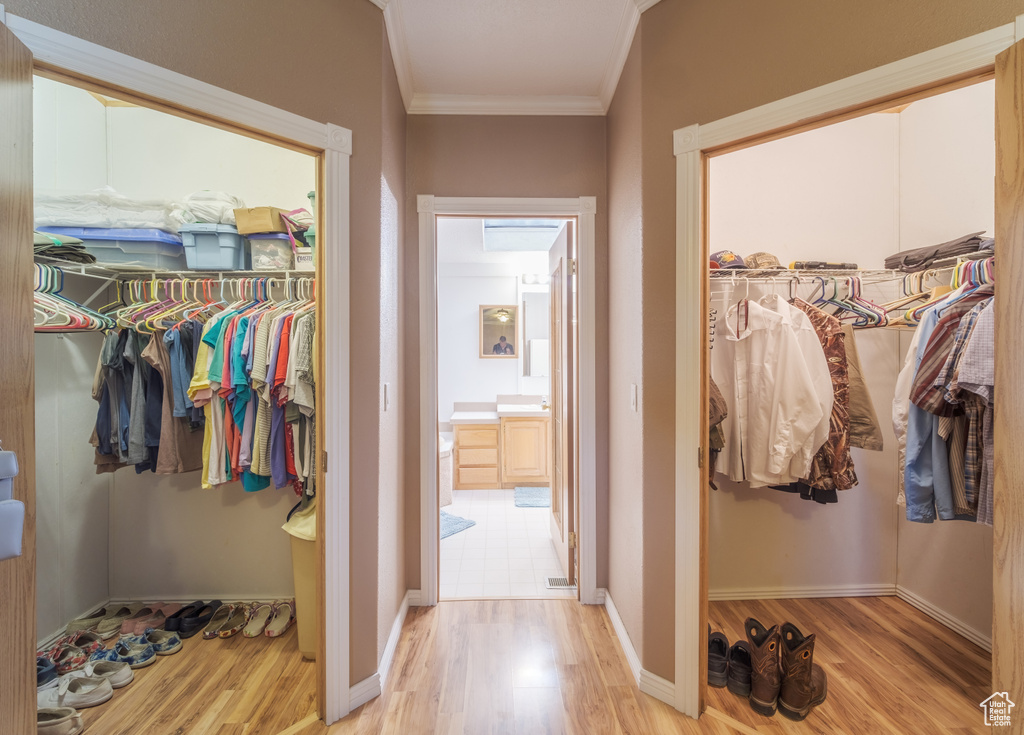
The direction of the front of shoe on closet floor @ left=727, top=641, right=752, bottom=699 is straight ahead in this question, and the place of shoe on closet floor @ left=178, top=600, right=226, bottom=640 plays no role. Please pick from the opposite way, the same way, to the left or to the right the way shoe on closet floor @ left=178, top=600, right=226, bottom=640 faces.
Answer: the same way

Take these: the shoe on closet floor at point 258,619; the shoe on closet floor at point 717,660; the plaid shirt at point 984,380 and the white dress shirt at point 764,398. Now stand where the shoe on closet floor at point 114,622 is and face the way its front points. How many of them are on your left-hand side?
4

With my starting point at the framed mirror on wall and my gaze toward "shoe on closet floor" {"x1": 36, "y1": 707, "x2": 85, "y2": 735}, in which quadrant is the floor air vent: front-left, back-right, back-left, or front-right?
front-left

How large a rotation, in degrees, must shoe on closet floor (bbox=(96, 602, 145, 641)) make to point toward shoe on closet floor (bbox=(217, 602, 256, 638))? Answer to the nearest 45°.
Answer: approximately 90° to its left

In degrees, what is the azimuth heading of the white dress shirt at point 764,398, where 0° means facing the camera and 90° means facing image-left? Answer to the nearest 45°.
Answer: approximately 45°

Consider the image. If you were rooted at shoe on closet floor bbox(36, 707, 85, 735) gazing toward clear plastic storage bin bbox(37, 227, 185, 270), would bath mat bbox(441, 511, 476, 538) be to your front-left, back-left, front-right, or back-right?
front-right

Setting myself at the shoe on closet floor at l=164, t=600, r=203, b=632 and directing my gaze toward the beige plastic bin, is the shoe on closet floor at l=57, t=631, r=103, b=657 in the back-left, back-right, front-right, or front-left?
back-right

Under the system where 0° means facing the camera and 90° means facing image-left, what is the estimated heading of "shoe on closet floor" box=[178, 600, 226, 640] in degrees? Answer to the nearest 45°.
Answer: approximately 45°

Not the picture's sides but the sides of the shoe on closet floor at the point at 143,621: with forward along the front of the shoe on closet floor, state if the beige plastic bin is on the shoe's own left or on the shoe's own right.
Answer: on the shoe's own left

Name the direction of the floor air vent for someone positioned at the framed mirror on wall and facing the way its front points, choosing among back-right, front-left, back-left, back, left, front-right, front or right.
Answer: front

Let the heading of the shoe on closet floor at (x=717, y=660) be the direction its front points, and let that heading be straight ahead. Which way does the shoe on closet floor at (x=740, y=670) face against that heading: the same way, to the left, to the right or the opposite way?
the same way

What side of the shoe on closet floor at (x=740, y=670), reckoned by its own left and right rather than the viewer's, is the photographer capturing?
front

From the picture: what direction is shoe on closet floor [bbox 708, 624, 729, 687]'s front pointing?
toward the camera
